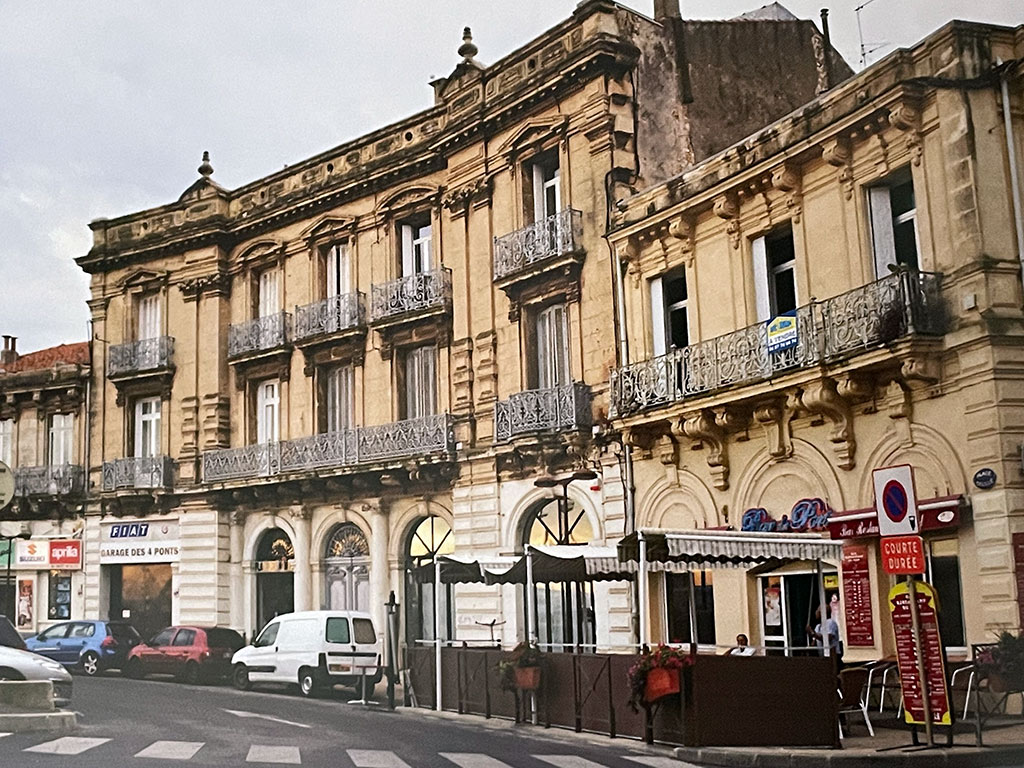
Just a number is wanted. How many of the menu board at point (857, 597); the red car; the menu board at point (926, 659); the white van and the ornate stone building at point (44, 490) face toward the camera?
3

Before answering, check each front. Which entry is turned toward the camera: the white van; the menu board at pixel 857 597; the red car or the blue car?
the menu board

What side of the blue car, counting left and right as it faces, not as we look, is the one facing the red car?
back

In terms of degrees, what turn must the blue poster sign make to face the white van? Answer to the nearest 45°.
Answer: approximately 90° to its right

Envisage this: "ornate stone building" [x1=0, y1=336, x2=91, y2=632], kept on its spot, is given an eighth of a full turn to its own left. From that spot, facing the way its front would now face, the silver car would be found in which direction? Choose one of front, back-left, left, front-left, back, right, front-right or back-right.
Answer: front-right

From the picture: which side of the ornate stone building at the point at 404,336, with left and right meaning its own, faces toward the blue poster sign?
left

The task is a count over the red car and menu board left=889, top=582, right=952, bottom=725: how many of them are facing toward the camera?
1

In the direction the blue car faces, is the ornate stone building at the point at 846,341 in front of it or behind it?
behind

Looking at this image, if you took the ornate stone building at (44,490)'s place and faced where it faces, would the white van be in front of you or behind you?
in front

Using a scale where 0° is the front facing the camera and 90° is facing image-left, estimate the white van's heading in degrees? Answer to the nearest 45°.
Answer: approximately 135°

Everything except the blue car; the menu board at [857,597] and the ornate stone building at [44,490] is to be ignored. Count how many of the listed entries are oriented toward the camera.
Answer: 2

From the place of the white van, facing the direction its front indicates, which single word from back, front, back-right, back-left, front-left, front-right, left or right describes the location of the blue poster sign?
back

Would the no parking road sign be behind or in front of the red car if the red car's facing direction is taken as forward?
behind

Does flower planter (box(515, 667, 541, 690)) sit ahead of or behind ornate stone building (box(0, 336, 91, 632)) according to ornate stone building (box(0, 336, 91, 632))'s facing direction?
ahead
